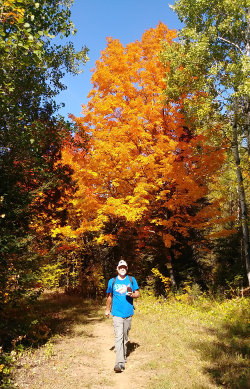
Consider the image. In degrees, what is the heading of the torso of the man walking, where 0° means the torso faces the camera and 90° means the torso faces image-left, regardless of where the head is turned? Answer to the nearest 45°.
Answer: approximately 0°

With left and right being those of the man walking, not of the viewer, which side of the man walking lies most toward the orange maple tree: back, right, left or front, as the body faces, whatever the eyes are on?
back
